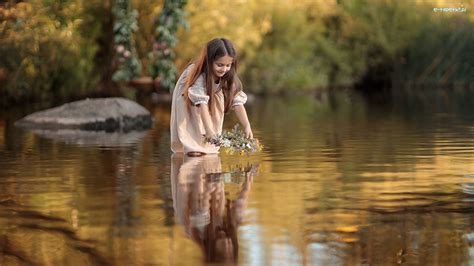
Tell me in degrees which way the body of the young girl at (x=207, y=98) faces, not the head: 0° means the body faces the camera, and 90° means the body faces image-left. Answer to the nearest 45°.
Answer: approximately 315°
